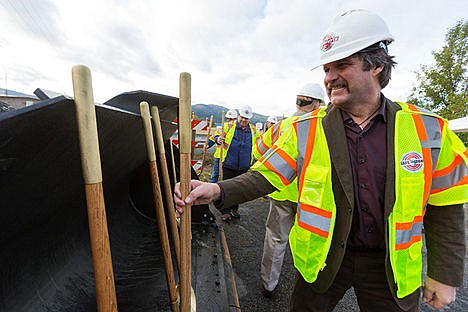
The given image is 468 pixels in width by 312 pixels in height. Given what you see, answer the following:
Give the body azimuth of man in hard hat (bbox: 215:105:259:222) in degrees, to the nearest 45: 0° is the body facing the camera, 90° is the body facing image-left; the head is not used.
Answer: approximately 0°

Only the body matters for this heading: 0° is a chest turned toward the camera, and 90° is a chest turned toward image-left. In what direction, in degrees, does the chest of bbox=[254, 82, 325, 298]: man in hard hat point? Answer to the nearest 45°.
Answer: approximately 45°

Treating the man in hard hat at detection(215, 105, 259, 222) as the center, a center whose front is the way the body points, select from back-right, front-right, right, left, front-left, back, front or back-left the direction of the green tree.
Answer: back-left

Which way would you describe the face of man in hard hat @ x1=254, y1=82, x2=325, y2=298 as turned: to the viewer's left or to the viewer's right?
to the viewer's left

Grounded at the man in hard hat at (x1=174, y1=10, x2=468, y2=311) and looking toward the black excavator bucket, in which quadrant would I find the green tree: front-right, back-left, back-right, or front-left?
back-right

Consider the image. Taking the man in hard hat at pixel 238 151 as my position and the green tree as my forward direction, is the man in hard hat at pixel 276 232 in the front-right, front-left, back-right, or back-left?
back-right

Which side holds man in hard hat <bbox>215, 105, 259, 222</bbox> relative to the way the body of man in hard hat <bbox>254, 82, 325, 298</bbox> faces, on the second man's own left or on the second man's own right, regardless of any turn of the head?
on the second man's own right

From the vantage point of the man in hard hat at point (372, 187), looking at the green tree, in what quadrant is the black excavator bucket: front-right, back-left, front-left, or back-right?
back-left

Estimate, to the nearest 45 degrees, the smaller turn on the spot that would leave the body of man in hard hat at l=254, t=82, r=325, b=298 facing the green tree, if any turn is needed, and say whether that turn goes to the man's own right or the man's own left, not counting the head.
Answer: approximately 180°

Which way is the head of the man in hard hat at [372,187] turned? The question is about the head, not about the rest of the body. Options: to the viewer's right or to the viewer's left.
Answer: to the viewer's left

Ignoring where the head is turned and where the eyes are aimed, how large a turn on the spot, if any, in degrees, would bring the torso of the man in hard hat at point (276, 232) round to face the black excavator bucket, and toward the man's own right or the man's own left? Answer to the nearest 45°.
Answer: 0° — they already face it
